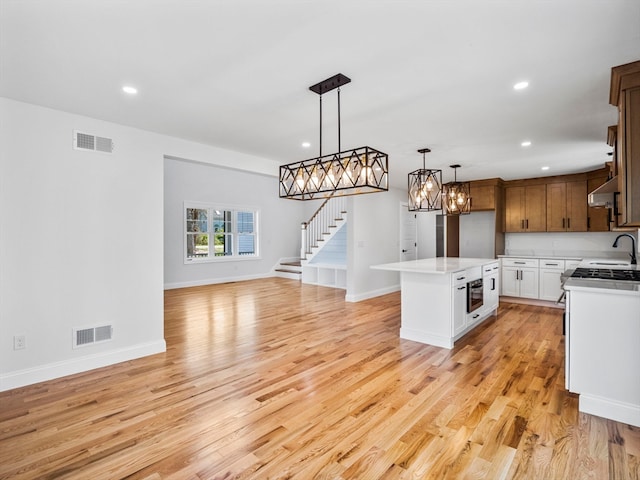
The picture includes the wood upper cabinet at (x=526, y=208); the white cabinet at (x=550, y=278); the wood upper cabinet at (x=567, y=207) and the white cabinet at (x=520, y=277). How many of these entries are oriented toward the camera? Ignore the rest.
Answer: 4

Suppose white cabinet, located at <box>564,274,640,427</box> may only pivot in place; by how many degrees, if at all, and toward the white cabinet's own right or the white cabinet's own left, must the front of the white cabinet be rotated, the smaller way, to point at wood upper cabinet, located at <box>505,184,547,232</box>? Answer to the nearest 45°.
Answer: approximately 90° to the white cabinet's own right

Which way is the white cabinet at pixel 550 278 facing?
toward the camera

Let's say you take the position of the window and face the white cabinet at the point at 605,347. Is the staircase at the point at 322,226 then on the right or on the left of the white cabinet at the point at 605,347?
left

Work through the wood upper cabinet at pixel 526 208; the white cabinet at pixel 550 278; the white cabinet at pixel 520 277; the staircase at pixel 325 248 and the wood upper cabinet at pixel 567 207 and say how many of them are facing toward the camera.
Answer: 4

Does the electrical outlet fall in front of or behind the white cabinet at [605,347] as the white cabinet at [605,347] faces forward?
in front

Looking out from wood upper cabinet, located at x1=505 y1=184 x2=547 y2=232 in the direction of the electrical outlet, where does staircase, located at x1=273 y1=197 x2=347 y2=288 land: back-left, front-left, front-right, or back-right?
front-right

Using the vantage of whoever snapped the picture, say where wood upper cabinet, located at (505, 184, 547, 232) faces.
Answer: facing the viewer

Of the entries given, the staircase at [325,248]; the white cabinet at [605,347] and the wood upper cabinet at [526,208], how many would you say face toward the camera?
1

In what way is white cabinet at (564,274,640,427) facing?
to the viewer's left

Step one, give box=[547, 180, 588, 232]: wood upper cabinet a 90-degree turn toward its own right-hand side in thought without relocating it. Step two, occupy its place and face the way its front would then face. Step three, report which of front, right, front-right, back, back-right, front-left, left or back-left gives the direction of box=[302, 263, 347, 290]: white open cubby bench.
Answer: front

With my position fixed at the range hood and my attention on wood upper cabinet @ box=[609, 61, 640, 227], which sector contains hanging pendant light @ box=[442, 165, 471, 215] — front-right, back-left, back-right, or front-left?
back-right

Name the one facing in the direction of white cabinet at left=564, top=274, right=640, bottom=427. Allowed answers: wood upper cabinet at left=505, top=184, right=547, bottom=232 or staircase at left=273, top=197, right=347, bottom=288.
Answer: the wood upper cabinet

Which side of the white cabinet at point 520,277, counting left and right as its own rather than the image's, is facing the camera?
front

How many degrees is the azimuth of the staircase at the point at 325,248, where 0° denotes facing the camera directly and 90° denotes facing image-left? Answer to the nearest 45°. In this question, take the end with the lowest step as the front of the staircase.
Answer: approximately 90°

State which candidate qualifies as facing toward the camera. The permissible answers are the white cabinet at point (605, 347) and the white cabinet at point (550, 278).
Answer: the white cabinet at point (550, 278)

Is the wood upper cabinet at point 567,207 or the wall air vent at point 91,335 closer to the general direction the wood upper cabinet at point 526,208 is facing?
the wall air vent
